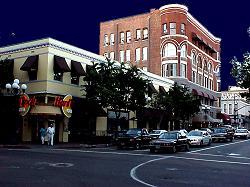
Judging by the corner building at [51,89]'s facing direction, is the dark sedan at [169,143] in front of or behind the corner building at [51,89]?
in front

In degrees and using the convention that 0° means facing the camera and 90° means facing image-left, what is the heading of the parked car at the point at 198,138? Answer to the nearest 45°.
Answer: approximately 45°

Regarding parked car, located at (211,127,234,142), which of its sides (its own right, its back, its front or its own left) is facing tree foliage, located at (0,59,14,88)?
front

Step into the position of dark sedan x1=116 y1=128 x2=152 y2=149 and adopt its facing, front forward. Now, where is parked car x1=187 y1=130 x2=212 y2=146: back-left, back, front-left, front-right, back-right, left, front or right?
back

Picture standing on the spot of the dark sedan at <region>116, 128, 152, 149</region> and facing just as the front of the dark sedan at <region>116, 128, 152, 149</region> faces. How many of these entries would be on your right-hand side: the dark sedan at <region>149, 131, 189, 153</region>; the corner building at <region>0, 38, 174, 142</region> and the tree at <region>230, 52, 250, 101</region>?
1

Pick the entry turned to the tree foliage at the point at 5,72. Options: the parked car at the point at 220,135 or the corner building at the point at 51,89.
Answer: the parked car

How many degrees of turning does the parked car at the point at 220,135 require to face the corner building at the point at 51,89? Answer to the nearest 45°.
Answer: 0° — it already faces it

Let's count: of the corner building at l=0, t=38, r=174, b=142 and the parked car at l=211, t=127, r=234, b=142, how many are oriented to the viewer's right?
0

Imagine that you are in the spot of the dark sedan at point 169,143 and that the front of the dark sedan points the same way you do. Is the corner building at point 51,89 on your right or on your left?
on your right

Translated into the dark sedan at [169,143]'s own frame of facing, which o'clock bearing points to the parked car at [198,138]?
The parked car is roughly at 5 o'clock from the dark sedan.

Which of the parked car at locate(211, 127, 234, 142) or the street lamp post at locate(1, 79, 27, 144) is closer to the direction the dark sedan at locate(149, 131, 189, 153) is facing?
the street lamp post

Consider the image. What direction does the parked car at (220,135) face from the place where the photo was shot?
facing the viewer and to the left of the viewer
